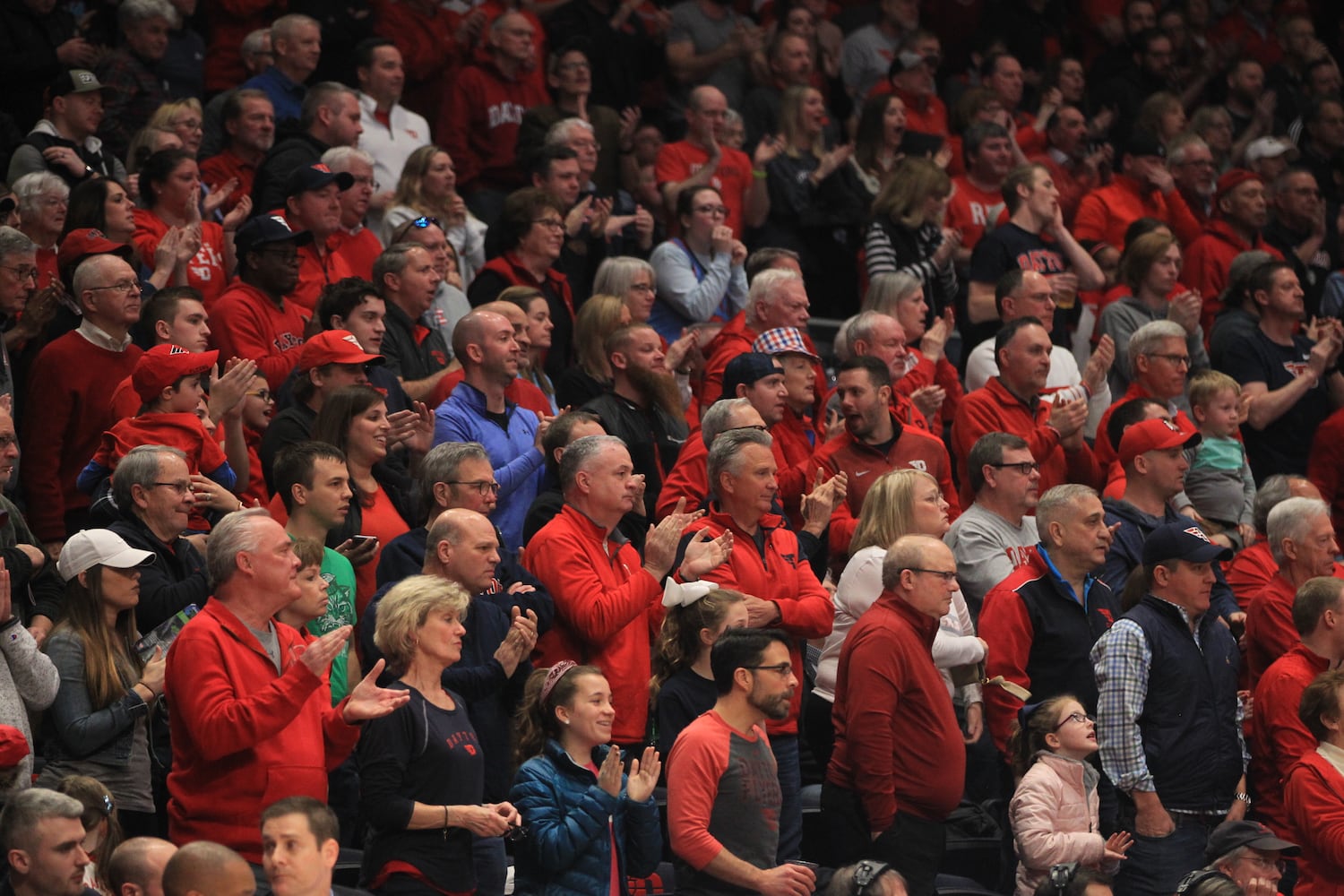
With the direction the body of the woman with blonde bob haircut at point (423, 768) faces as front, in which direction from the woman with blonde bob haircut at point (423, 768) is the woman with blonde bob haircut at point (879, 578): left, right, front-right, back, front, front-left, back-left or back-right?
left

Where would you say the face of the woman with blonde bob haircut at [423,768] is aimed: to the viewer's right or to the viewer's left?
to the viewer's right

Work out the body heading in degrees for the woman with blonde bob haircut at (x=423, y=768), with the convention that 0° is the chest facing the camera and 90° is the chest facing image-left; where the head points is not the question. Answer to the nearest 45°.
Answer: approximately 315°

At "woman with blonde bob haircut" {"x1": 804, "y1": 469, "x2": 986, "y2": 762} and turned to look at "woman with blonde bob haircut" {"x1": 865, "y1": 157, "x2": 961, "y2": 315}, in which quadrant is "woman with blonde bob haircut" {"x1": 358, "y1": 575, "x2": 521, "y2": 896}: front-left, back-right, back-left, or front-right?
back-left

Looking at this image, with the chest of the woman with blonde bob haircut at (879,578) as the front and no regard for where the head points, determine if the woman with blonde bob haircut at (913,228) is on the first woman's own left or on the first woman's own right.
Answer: on the first woman's own left

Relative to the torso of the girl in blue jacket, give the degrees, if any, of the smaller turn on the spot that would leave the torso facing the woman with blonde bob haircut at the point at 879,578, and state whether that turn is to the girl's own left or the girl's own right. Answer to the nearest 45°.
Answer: approximately 90° to the girl's own left

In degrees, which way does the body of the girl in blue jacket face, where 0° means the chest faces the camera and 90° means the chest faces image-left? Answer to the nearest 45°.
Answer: approximately 315°
